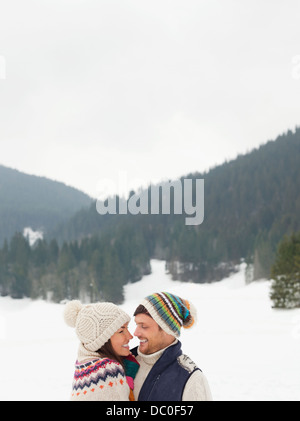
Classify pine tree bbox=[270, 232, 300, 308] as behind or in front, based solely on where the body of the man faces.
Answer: behind

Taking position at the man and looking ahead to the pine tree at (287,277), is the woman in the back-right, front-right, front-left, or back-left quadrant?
back-left

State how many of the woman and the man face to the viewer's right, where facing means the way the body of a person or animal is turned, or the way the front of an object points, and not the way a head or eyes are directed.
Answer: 1

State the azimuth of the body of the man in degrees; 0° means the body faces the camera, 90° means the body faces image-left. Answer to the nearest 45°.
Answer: approximately 45°

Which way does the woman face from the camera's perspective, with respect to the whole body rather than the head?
to the viewer's right
